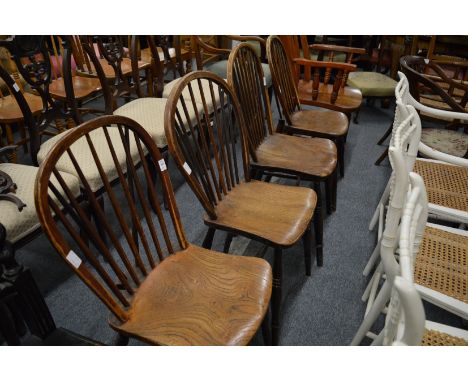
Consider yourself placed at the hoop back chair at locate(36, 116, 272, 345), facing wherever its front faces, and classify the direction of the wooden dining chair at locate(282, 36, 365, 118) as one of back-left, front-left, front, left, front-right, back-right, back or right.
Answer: left

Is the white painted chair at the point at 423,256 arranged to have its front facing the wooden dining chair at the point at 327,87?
no

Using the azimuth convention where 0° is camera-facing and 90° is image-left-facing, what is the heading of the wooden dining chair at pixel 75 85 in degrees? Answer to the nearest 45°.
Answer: approximately 315°

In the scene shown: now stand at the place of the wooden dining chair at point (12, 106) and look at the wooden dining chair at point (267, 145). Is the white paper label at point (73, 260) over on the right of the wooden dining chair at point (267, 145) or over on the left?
right

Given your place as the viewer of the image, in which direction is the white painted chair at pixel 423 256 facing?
facing to the right of the viewer

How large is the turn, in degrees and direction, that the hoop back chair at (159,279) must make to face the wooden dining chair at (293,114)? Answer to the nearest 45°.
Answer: approximately 90° to its left

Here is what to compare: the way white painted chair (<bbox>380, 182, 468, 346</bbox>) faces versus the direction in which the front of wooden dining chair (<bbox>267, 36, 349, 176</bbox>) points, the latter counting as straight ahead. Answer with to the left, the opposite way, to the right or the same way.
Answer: the same way

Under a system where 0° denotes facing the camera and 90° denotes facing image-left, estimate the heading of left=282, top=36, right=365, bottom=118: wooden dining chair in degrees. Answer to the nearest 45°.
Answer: approximately 270°

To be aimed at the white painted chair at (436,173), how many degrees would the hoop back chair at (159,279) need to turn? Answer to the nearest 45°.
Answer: approximately 45° to its left

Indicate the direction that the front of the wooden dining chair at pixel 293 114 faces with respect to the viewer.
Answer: facing to the right of the viewer

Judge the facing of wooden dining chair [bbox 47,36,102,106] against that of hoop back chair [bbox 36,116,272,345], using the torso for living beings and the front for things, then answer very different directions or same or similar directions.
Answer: same or similar directions

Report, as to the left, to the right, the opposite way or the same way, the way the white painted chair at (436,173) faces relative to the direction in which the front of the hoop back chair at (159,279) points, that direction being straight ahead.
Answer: the same way

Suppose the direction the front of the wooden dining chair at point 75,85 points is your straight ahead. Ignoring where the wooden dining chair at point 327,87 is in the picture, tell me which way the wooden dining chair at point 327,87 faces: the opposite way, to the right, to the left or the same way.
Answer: the same way

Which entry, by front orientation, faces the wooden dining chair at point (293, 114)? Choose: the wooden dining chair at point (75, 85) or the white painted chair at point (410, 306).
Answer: the wooden dining chair at point (75, 85)

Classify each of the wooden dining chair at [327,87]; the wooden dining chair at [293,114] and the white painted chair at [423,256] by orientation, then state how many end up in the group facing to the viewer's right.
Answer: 3

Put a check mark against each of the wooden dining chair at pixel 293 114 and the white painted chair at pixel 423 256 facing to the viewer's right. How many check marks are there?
2
